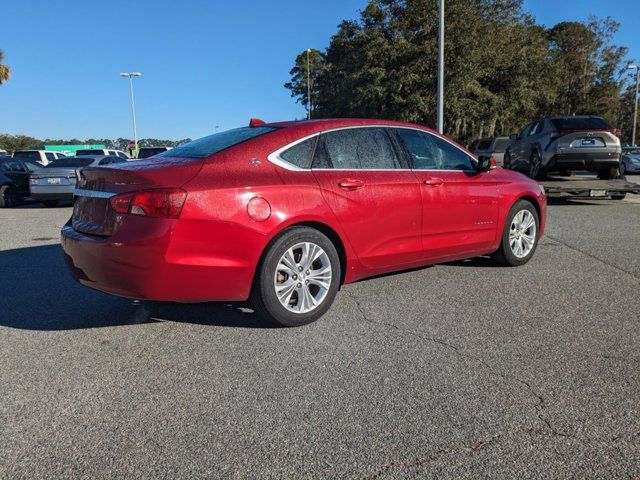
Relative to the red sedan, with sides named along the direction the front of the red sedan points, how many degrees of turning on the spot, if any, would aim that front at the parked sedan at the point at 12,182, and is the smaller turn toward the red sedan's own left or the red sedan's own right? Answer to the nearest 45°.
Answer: approximately 90° to the red sedan's own left

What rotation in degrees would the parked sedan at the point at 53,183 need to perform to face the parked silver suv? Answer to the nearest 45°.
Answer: approximately 90° to its right

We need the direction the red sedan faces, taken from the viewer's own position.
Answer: facing away from the viewer and to the right of the viewer

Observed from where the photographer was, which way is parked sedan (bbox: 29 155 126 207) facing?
facing away from the viewer and to the right of the viewer

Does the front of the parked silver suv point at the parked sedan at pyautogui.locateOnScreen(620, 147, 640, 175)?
no

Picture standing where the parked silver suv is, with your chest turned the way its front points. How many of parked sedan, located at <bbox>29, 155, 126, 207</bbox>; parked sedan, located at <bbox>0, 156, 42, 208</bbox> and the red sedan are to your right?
0

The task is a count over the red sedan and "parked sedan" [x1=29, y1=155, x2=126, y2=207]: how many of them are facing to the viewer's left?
0

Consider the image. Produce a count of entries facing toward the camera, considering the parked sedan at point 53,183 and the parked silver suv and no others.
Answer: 0

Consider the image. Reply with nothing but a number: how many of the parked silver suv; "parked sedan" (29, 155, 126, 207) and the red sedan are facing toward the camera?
0

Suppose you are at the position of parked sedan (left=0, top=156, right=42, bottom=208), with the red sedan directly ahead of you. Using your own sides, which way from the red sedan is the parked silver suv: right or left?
left

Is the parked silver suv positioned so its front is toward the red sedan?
no

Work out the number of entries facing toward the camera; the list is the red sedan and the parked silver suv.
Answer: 0

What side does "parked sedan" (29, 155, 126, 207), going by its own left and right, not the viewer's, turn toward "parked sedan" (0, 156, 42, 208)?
left

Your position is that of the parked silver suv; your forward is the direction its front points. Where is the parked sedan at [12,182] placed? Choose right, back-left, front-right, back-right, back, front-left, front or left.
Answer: front-left

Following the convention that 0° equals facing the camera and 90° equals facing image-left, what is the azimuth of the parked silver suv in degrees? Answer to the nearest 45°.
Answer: approximately 135°

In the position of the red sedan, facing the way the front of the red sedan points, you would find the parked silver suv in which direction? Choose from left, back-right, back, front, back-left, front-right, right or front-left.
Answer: front

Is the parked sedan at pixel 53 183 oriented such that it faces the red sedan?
no

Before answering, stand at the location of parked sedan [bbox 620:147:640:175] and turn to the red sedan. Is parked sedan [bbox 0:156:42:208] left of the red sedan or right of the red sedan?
right
